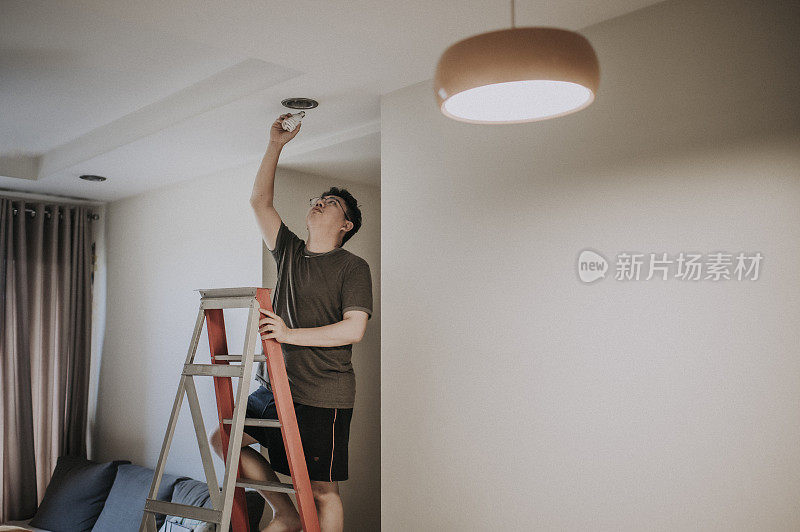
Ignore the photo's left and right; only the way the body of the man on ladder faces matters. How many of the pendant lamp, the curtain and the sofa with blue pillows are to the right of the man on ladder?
2

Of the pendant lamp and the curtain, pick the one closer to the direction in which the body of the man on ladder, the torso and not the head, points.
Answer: the pendant lamp

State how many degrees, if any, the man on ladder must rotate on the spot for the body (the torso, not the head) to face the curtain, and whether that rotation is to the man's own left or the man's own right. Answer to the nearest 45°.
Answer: approximately 90° to the man's own right

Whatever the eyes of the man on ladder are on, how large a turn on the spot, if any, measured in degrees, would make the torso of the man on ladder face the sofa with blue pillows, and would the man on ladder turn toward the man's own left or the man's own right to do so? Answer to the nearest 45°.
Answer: approximately 90° to the man's own right

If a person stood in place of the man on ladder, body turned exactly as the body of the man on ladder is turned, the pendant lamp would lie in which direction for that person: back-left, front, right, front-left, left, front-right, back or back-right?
front-left

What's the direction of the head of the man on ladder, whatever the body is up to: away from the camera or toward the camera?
toward the camera

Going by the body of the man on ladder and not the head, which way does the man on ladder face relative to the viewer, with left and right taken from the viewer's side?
facing the viewer and to the left of the viewer
